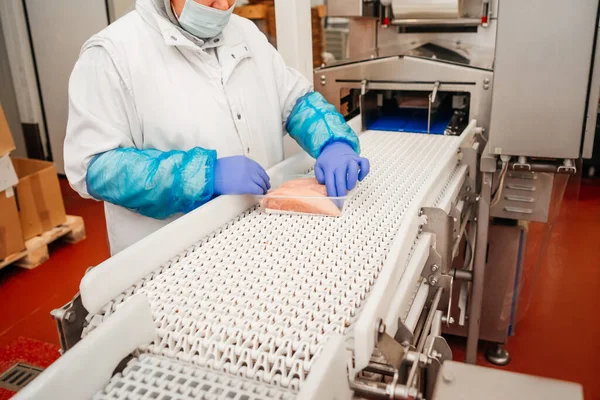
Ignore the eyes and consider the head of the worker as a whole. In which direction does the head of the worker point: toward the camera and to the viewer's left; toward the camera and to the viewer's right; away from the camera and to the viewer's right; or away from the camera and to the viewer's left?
toward the camera and to the viewer's right

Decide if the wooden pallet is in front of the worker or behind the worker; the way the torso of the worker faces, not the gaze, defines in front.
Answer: behind

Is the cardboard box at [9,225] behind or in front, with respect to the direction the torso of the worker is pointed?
behind

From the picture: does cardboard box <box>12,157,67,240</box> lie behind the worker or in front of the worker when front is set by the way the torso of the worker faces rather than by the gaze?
behind

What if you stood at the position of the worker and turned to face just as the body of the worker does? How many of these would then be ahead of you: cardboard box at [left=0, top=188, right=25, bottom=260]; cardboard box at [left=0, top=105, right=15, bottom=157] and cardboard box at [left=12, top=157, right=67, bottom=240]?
0
